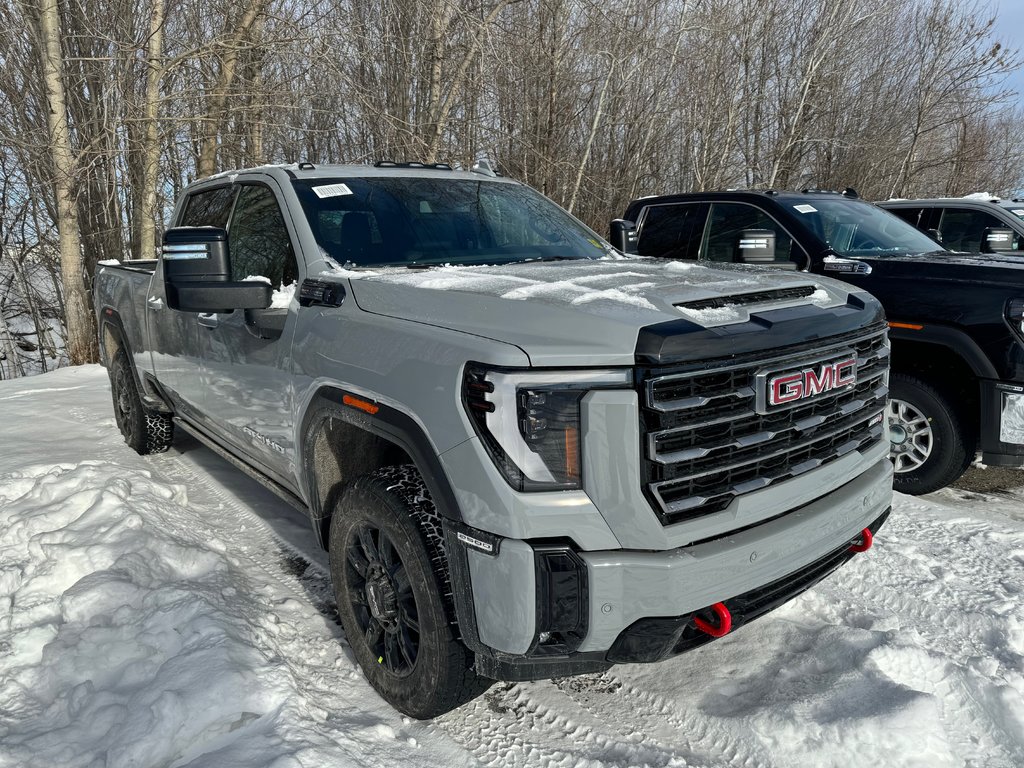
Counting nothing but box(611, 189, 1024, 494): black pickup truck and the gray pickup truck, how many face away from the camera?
0

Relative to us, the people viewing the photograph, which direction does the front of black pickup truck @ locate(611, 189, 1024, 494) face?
facing the viewer and to the right of the viewer

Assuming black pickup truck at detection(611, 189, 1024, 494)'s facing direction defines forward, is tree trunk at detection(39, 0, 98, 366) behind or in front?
behind

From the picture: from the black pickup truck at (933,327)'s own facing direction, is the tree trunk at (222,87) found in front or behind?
behind

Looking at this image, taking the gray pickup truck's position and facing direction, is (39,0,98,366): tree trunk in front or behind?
behind

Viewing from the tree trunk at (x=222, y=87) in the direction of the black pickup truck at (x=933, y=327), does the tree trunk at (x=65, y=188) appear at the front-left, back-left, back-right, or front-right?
back-right

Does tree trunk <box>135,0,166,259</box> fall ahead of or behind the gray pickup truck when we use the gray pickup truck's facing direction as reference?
behind

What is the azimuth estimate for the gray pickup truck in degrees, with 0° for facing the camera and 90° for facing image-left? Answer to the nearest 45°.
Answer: approximately 315°

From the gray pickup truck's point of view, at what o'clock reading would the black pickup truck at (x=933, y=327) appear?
The black pickup truck is roughly at 9 o'clock from the gray pickup truck.
